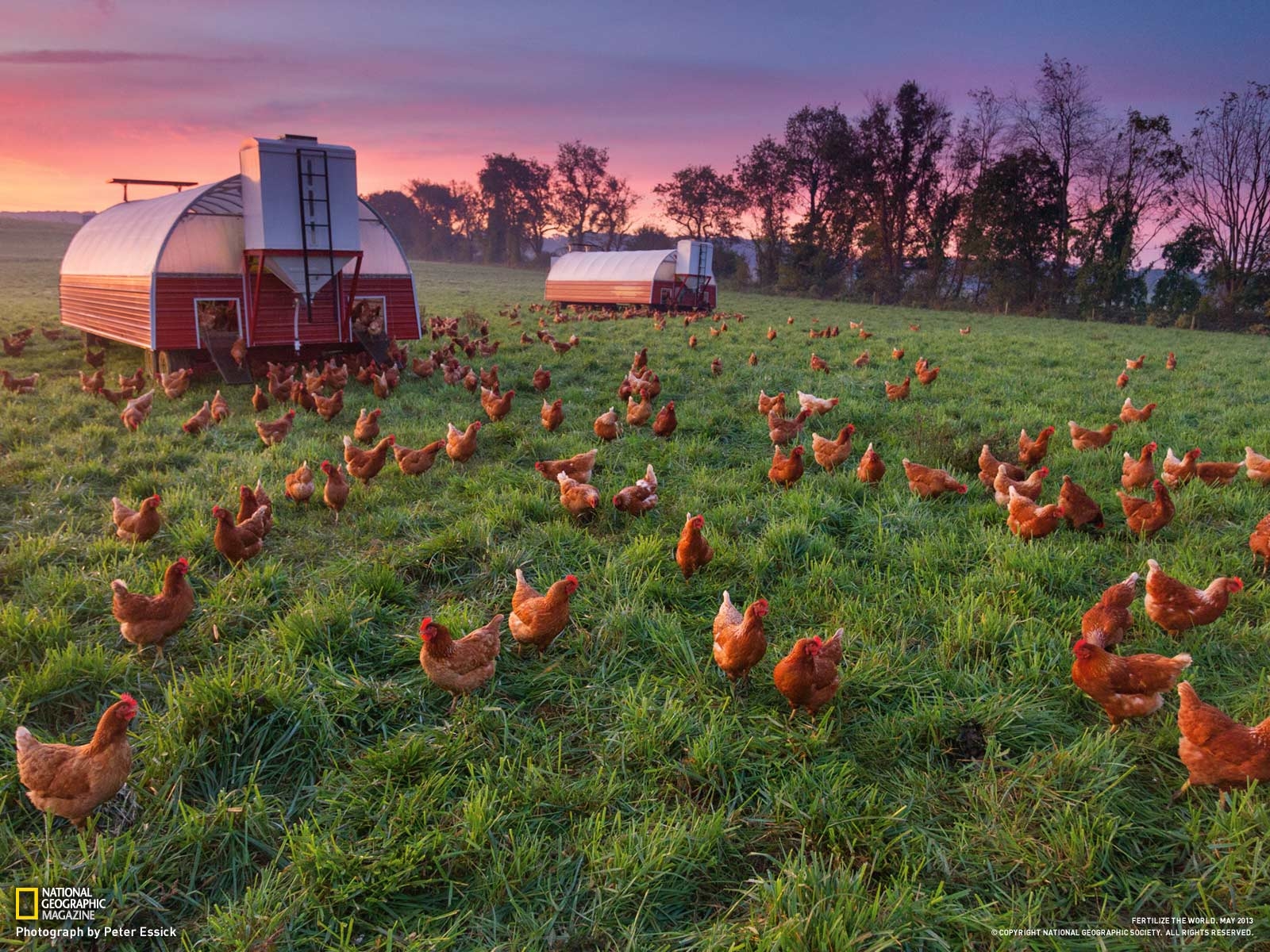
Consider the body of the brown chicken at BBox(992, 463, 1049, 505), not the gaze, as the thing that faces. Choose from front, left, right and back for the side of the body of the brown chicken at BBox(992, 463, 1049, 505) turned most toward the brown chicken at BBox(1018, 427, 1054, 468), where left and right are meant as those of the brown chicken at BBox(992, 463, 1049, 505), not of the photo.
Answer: left

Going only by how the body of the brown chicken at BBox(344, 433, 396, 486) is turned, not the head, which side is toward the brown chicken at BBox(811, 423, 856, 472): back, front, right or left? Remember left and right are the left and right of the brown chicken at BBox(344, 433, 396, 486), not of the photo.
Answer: front

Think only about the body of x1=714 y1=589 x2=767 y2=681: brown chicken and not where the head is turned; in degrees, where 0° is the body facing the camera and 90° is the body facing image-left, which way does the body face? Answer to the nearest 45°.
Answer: approximately 315°

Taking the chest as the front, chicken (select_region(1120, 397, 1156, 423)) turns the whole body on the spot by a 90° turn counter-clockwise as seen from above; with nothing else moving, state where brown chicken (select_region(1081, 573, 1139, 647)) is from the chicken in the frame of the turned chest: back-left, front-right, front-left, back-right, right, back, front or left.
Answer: back

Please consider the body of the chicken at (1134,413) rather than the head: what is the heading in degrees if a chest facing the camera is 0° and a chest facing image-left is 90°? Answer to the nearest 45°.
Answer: approximately 270°

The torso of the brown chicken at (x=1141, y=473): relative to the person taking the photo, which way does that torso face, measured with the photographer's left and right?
facing to the right of the viewer

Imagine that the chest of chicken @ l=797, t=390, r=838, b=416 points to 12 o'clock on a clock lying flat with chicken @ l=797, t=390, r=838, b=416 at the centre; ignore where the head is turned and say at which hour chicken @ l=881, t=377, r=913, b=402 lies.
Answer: chicken @ l=881, t=377, r=913, b=402 is roughly at 10 o'clock from chicken @ l=797, t=390, r=838, b=416.

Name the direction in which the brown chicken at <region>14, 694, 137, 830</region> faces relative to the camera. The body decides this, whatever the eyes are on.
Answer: to the viewer's right

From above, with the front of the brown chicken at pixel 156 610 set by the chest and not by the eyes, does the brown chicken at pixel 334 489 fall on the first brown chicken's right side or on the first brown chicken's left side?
on the first brown chicken's left side

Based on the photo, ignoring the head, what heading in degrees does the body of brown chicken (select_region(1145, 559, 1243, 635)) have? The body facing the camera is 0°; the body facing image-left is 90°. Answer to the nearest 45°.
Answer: approximately 270°

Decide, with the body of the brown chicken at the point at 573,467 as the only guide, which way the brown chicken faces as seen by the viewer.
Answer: to the viewer's left

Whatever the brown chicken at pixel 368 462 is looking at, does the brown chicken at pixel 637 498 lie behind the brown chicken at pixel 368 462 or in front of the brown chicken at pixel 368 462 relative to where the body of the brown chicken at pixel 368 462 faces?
in front

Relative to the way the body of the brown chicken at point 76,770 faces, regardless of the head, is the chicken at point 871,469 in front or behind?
in front
